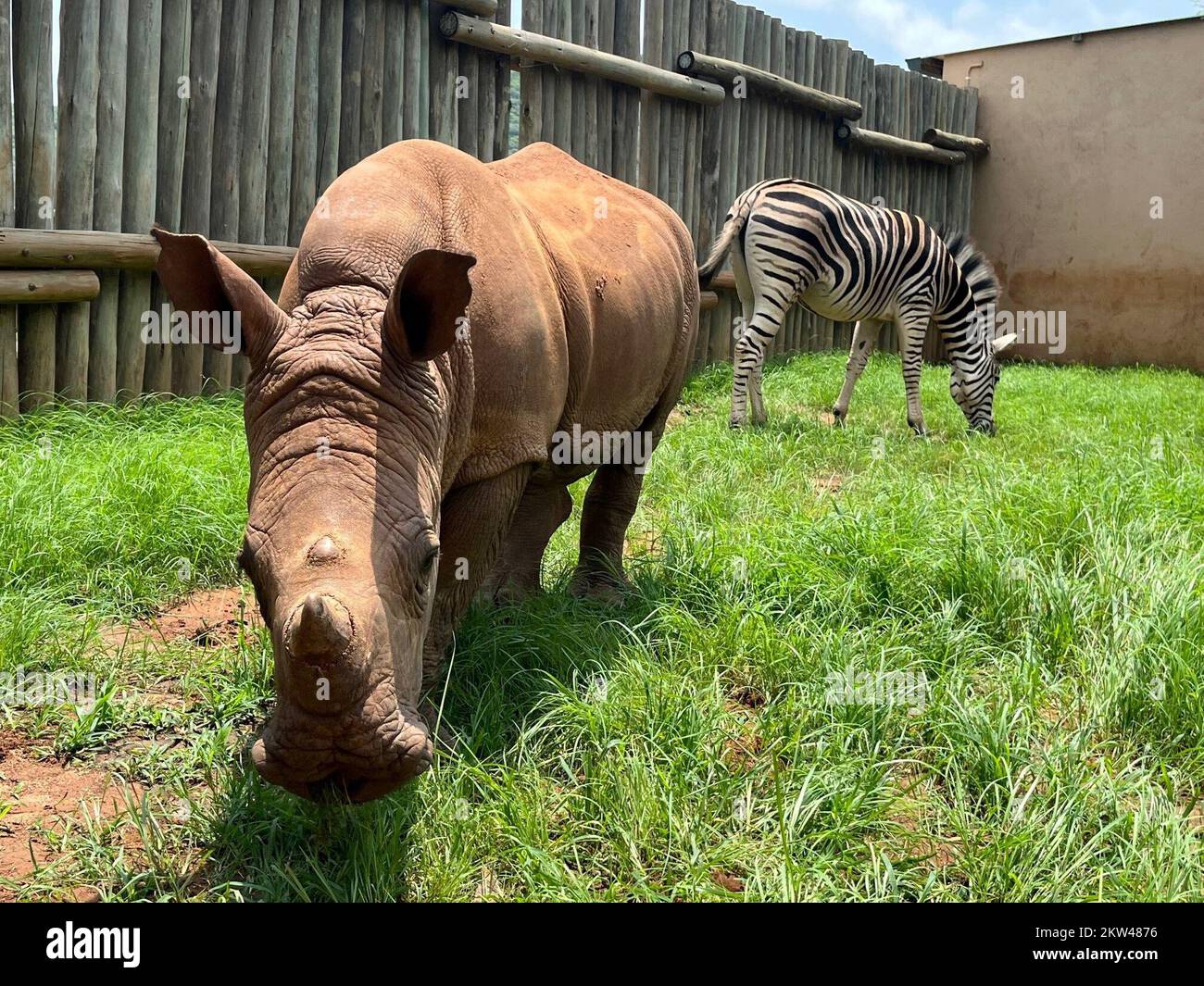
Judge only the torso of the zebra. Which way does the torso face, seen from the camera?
to the viewer's right

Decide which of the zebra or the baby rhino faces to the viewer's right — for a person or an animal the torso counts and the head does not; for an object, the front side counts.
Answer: the zebra

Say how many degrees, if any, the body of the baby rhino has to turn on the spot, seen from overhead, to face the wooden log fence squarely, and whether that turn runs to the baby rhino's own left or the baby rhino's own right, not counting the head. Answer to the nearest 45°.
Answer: approximately 135° to the baby rhino's own right

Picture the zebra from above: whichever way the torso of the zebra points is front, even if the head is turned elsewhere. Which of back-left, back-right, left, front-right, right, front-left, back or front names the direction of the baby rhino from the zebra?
right

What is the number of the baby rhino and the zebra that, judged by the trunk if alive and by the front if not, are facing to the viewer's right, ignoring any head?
1

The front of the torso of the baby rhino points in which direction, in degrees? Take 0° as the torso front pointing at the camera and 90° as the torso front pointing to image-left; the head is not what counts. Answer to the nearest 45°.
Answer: approximately 45°
